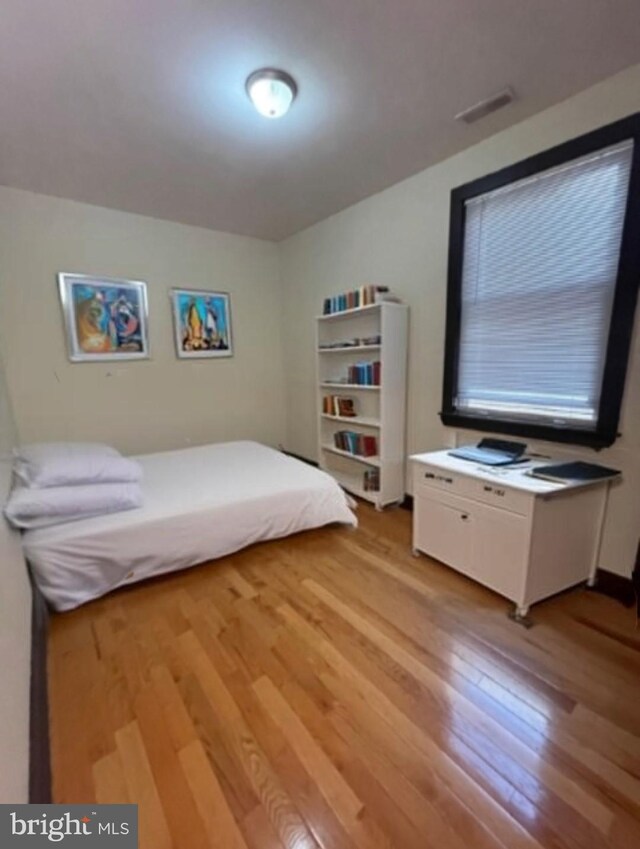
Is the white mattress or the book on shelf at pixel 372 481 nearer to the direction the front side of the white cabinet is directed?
the white mattress

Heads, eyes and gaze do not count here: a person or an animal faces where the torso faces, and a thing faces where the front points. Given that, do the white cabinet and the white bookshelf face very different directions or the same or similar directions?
same or similar directions

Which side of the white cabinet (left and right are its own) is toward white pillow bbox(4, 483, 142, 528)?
front

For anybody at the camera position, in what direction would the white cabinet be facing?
facing the viewer and to the left of the viewer

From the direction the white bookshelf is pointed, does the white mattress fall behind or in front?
in front

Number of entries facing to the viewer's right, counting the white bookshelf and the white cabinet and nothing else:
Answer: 0

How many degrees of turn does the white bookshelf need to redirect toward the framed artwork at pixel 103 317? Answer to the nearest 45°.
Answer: approximately 45° to its right

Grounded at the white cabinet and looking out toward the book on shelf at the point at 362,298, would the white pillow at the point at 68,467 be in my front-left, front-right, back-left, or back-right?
front-left

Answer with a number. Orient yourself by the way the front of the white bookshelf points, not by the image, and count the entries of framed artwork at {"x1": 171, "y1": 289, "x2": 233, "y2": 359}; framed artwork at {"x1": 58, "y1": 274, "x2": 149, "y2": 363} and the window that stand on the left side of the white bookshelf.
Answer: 1

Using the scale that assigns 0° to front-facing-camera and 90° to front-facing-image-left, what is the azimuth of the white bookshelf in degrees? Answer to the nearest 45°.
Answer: approximately 45°
